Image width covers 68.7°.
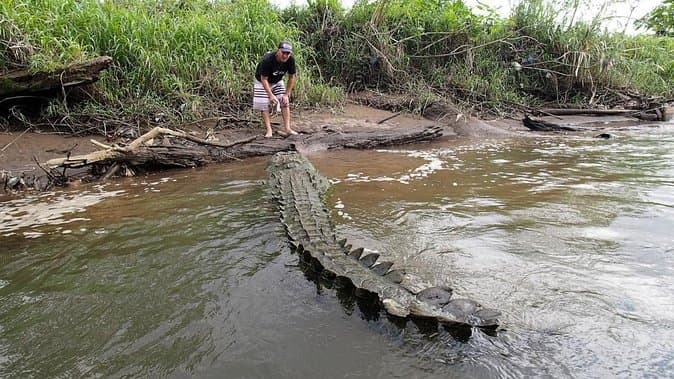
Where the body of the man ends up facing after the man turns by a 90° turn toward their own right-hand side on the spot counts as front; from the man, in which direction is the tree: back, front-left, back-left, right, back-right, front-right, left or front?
back

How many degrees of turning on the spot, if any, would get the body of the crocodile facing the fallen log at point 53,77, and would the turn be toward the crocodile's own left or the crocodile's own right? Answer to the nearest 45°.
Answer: approximately 45° to the crocodile's own left

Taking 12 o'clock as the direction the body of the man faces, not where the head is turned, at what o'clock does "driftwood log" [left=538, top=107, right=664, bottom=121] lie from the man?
The driftwood log is roughly at 10 o'clock from the man.

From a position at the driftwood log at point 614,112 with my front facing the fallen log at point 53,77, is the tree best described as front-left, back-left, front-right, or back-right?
back-right

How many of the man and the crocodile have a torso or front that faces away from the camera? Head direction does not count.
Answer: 1

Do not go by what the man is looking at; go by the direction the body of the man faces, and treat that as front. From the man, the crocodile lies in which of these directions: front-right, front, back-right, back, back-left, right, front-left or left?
front-right

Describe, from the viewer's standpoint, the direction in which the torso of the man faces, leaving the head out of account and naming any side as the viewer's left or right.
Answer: facing the viewer and to the right of the viewer

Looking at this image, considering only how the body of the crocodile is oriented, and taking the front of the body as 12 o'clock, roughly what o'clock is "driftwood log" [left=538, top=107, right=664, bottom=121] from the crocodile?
The driftwood log is roughly at 1 o'clock from the crocodile.

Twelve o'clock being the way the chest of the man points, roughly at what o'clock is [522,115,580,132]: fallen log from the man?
The fallen log is roughly at 10 o'clock from the man.

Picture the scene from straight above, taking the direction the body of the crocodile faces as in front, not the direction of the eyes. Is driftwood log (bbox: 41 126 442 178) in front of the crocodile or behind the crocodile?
in front

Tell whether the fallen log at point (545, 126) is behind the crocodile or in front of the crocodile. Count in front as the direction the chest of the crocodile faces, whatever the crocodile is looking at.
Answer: in front

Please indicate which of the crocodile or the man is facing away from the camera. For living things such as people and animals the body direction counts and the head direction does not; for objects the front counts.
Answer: the crocodile

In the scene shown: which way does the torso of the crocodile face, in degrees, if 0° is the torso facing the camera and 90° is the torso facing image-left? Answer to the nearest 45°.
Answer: approximately 180°

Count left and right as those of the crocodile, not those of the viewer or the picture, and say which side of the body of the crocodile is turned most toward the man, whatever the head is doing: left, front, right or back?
front
